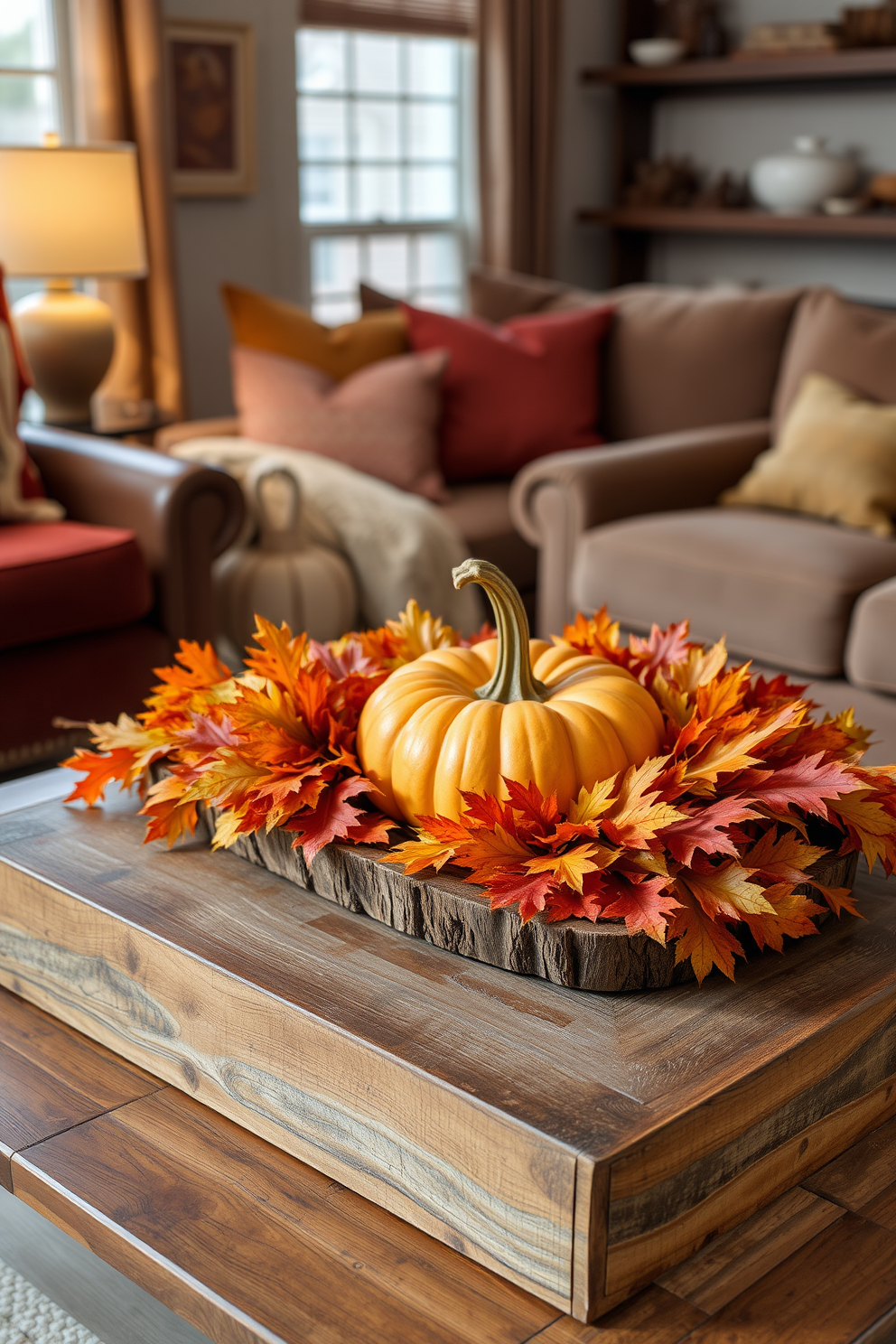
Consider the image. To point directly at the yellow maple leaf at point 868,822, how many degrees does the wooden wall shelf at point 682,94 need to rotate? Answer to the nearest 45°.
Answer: approximately 45° to its left

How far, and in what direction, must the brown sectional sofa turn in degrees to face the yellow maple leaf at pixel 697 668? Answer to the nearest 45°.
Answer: approximately 45° to its left

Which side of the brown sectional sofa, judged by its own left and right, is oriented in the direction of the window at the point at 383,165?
right

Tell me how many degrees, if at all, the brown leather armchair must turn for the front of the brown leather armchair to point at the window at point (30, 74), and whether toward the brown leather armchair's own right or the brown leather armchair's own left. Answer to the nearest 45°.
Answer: approximately 135° to the brown leather armchair's own left

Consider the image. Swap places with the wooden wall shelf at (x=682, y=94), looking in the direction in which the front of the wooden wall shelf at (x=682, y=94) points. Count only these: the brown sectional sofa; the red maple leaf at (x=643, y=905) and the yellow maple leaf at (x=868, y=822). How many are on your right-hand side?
0

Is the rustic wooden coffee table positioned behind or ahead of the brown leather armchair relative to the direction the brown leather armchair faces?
ahead

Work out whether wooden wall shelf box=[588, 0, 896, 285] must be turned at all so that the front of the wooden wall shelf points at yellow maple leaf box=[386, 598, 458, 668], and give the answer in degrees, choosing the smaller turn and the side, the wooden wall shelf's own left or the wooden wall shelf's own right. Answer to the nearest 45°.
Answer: approximately 45° to the wooden wall shelf's own left

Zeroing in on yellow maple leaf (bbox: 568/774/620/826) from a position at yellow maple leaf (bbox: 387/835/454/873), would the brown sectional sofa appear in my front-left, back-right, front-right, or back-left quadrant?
front-left

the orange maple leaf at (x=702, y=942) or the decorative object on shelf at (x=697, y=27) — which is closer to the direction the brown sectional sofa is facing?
the orange maple leaf

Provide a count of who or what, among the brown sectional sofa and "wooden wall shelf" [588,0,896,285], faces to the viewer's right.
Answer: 0

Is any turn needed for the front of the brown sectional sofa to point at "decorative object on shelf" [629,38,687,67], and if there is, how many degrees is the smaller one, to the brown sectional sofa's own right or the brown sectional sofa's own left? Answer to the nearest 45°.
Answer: approximately 135° to the brown sectional sofa's own right

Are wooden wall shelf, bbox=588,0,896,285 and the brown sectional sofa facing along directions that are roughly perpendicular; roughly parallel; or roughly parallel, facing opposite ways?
roughly parallel

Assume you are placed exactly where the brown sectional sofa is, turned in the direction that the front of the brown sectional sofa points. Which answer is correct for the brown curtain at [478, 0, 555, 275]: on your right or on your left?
on your right

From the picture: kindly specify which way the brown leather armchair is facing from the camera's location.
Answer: facing the viewer and to the right of the viewer
